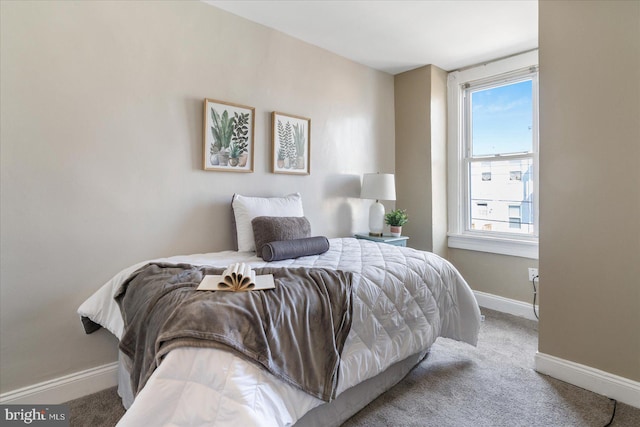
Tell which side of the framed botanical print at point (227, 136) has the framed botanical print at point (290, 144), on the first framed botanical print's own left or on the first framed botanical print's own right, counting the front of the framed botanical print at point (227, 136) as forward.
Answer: on the first framed botanical print's own left

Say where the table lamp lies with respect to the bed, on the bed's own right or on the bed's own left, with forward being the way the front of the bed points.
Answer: on the bed's own left

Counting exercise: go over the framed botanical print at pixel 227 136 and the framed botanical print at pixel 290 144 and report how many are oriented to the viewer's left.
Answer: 0

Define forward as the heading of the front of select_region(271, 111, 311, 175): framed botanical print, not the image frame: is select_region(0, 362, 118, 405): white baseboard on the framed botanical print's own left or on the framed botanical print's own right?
on the framed botanical print's own right

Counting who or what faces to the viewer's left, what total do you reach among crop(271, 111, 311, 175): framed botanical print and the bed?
0

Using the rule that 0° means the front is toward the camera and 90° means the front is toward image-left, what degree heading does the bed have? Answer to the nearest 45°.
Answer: approximately 315°
